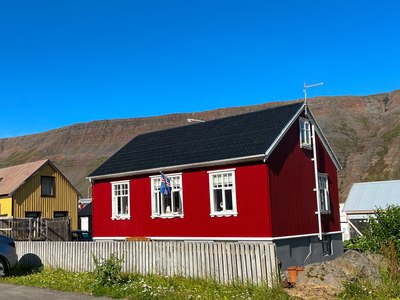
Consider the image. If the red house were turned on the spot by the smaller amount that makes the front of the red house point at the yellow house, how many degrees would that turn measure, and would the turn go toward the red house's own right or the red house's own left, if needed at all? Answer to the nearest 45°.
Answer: approximately 90° to the red house's own right

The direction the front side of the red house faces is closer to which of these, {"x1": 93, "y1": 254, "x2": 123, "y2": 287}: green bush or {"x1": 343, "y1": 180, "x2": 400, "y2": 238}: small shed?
the green bush

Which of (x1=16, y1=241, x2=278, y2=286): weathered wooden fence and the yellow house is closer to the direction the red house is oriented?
the weathered wooden fence

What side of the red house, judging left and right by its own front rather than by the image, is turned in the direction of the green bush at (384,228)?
left
